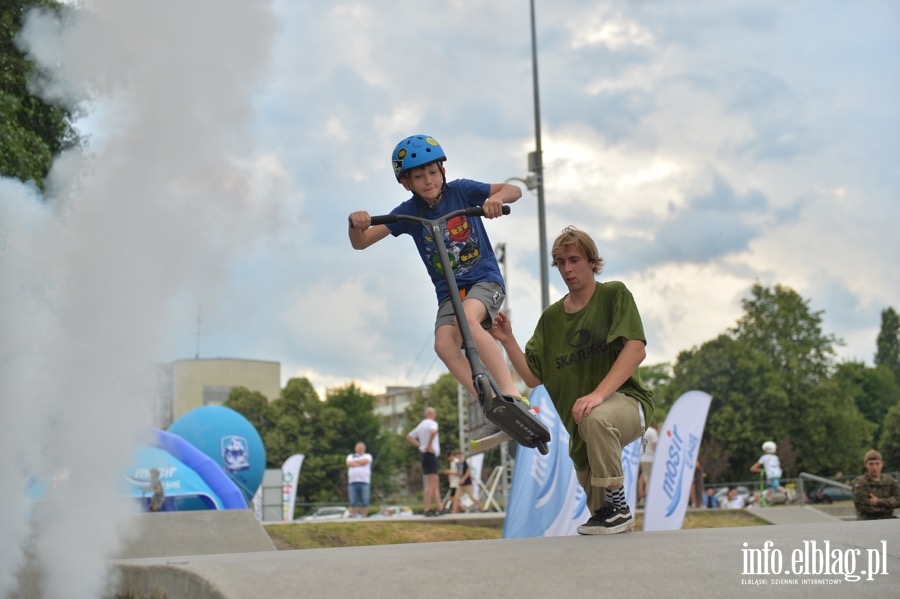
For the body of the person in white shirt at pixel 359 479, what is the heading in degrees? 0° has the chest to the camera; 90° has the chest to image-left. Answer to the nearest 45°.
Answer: approximately 0°

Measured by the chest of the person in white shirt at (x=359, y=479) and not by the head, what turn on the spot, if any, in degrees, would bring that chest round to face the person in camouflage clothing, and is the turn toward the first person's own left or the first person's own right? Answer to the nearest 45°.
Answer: approximately 45° to the first person's own left

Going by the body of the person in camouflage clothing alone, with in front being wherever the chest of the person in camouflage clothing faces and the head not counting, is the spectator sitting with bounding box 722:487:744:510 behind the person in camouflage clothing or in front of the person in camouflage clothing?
behind

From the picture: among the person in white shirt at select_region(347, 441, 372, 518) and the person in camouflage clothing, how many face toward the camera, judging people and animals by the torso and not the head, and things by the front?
2

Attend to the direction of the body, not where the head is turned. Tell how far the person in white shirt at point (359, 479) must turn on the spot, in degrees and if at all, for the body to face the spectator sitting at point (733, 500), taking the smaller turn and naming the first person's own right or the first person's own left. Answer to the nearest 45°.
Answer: approximately 135° to the first person's own left

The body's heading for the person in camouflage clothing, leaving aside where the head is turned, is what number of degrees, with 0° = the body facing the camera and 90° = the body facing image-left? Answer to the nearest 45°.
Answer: approximately 0°

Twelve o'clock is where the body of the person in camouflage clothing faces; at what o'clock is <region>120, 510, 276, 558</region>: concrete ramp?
The concrete ramp is roughly at 2 o'clock from the person in camouflage clothing.
